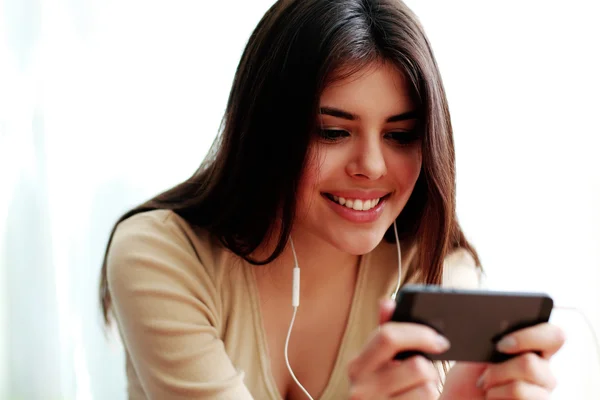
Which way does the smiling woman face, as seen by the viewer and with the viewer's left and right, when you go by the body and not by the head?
facing the viewer and to the right of the viewer
